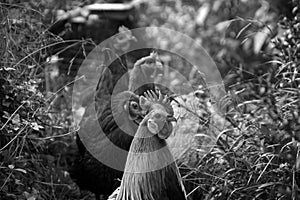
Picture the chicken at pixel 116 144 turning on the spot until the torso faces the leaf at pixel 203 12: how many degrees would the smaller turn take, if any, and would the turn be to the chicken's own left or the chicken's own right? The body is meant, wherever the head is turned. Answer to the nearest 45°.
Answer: approximately 90° to the chicken's own left
